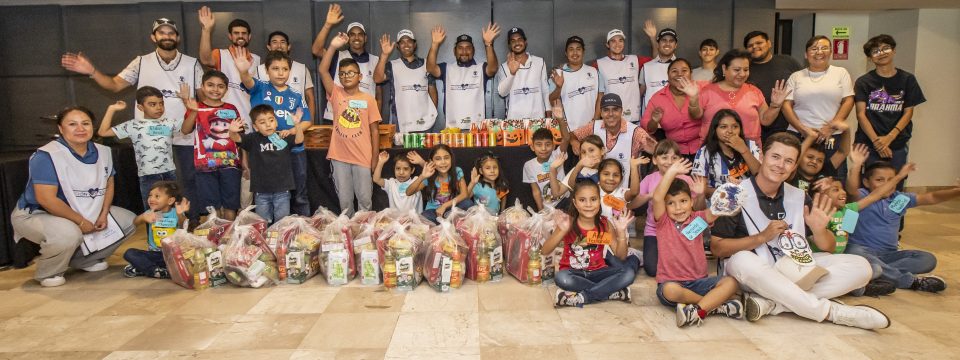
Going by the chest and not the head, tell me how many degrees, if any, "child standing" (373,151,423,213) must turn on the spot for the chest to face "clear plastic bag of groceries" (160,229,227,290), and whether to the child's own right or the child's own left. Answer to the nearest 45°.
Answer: approximately 45° to the child's own right

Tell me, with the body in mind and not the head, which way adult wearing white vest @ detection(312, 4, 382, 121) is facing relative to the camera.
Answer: toward the camera

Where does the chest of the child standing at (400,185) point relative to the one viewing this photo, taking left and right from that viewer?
facing the viewer

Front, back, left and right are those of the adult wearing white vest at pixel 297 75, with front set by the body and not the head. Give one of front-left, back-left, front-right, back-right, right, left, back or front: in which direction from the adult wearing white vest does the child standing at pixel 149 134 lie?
front-right

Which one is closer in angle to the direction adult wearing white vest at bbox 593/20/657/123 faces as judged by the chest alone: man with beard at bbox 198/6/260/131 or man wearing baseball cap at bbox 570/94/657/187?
the man wearing baseball cap

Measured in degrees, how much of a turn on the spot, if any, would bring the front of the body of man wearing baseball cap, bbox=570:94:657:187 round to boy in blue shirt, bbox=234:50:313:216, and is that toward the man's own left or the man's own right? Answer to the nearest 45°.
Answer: approximately 90° to the man's own right

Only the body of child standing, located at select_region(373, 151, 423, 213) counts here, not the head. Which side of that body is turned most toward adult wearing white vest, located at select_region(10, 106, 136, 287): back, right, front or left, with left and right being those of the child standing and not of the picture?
right

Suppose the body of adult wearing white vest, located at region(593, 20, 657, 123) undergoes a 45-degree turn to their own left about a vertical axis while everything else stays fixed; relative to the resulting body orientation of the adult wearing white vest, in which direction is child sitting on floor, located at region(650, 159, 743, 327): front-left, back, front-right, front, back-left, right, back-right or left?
front-right

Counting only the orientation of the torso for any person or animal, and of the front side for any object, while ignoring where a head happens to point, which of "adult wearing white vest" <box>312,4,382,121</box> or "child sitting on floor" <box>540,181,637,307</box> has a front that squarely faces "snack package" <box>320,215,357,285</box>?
the adult wearing white vest

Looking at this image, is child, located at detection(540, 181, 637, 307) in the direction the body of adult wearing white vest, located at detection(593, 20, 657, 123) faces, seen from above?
yes

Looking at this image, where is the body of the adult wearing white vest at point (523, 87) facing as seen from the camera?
toward the camera

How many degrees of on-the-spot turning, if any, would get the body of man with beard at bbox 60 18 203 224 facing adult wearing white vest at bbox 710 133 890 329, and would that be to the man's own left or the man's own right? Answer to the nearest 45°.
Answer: approximately 45° to the man's own left
